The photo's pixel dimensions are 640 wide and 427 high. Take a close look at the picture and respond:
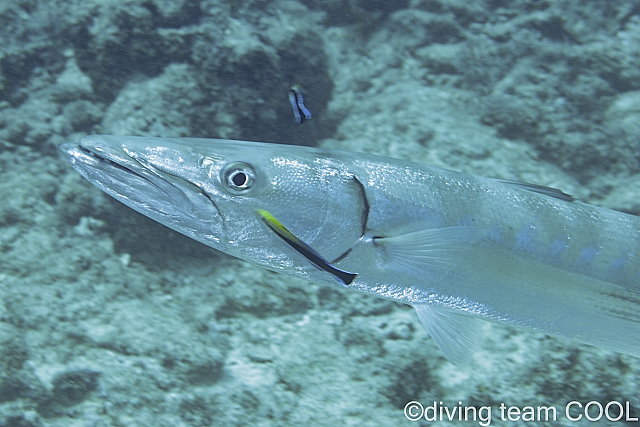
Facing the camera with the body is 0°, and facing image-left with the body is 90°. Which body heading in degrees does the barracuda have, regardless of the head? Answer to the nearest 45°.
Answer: approximately 90°
